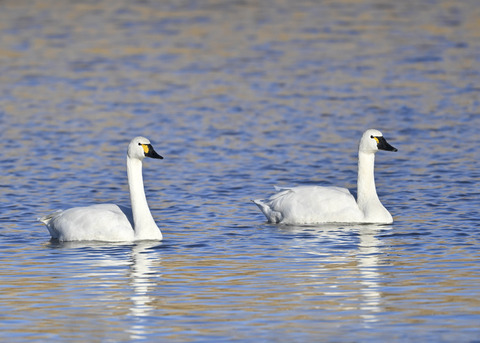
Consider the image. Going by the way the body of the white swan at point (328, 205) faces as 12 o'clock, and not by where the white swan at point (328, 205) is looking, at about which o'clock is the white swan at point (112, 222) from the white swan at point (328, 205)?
the white swan at point (112, 222) is roughly at 5 o'clock from the white swan at point (328, 205).

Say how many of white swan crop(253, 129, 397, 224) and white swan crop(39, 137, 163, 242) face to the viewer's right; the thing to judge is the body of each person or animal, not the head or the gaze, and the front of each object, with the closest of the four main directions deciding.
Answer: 2

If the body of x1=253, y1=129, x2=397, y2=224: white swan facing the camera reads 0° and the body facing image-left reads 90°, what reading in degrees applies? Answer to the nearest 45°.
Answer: approximately 270°

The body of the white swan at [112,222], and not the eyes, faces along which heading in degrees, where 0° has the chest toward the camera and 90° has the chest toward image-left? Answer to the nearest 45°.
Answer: approximately 270°
